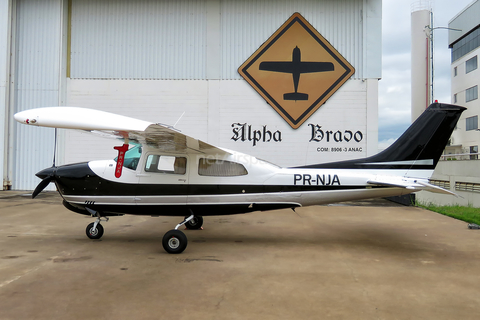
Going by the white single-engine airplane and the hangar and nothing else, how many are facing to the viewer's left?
1

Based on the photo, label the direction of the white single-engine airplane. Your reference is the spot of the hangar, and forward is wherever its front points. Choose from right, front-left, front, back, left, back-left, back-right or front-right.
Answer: front

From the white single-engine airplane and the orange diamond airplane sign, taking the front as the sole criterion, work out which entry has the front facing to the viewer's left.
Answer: the white single-engine airplane

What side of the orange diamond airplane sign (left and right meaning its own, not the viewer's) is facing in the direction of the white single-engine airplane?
front

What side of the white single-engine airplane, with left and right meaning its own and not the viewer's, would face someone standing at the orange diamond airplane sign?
right

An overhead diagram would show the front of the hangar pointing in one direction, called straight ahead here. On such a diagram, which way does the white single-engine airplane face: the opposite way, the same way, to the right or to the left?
to the right

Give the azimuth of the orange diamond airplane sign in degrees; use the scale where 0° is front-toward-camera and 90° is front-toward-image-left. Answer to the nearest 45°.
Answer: approximately 0°

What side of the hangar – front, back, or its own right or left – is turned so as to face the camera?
front

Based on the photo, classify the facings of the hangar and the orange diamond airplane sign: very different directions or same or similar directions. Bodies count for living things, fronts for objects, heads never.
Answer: same or similar directions

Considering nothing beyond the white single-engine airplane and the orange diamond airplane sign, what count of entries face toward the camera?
1

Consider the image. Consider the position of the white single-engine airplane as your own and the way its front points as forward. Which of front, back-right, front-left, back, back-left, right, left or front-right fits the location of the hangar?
right

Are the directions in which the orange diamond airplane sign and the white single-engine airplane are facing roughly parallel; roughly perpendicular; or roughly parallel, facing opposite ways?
roughly perpendicular

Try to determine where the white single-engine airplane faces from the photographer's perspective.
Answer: facing to the left of the viewer

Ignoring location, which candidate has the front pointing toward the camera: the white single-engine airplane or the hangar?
the hangar
